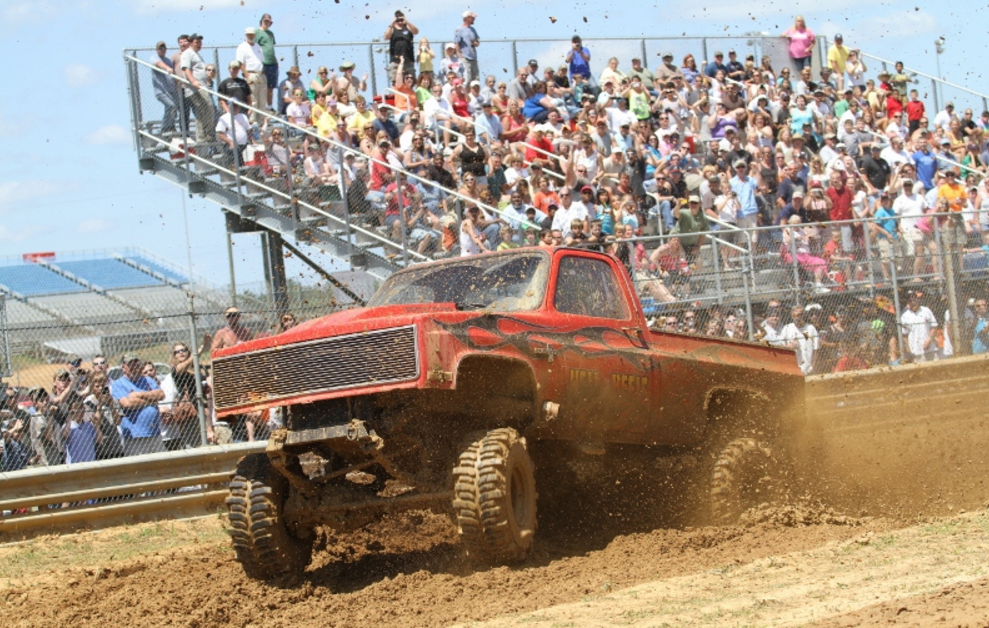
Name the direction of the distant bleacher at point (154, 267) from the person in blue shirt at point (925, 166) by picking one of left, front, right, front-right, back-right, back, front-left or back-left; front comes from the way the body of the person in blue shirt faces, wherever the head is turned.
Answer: back-right

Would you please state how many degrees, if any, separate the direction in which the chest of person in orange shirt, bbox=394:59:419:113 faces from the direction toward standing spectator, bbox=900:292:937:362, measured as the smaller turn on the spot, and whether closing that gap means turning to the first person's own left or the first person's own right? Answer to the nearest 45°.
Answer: approximately 45° to the first person's own left

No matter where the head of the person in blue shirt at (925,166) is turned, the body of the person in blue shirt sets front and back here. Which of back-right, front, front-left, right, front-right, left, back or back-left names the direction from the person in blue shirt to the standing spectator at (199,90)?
front-right

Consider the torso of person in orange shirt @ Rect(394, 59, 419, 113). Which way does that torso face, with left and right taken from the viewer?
facing the viewer

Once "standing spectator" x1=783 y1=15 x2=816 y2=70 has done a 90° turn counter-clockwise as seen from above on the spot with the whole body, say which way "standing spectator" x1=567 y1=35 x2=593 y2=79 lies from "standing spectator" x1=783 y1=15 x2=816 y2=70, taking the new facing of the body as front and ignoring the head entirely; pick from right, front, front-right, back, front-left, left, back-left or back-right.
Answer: back-right

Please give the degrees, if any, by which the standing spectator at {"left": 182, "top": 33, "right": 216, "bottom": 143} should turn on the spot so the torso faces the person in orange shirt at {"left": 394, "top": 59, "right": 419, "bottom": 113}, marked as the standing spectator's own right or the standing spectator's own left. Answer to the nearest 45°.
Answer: approximately 90° to the standing spectator's own left

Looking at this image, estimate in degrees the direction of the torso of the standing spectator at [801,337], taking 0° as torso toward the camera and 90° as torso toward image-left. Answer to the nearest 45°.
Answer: approximately 0°

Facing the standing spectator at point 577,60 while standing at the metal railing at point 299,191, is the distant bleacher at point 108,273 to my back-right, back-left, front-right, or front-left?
front-left

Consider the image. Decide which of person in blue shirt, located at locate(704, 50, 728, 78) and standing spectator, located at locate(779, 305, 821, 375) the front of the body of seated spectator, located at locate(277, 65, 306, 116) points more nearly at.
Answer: the standing spectator

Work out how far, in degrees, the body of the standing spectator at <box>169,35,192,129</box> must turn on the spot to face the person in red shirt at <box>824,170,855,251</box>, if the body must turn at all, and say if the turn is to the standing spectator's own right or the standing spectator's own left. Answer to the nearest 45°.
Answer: approximately 45° to the standing spectator's own left

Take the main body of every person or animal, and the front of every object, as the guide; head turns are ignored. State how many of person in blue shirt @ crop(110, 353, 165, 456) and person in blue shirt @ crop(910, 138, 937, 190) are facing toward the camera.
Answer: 2

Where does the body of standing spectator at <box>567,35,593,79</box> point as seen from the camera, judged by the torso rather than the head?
toward the camera

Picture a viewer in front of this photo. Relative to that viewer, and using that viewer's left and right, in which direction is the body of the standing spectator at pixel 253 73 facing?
facing the viewer and to the right of the viewer

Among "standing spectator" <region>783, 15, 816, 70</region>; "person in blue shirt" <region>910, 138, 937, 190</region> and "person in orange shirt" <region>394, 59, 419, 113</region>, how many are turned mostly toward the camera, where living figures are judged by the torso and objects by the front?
3

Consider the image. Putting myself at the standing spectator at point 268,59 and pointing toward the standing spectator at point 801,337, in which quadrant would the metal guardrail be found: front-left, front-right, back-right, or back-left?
front-right

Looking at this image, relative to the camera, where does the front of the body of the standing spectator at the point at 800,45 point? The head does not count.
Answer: toward the camera

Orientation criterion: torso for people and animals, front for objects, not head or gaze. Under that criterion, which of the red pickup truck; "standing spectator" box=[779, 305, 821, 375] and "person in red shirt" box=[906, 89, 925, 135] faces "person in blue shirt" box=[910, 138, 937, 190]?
the person in red shirt
